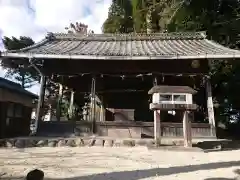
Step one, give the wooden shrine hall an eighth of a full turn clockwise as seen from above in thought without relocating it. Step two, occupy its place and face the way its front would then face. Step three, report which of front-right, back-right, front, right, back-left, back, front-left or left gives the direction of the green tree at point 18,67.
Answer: right

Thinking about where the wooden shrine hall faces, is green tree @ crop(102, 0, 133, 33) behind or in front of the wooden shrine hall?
behind

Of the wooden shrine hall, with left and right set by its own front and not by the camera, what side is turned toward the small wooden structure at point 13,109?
right

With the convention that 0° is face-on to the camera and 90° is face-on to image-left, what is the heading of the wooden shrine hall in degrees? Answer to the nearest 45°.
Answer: approximately 0°
